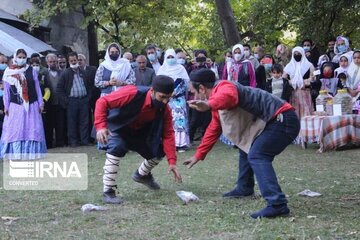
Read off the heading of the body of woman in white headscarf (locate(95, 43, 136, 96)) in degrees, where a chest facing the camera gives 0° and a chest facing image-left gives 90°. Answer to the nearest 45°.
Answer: approximately 0°

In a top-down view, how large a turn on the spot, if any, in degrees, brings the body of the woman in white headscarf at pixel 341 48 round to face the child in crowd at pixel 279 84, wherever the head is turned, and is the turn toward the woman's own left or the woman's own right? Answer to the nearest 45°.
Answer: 0° — they already face them

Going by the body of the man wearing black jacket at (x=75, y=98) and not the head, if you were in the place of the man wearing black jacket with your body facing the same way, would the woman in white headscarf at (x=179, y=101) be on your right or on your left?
on your left

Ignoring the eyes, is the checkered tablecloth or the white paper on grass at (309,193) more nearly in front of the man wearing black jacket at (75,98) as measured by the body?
the white paper on grass

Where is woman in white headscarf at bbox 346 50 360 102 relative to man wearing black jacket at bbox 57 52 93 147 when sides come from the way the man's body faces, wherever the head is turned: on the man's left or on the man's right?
on the man's left

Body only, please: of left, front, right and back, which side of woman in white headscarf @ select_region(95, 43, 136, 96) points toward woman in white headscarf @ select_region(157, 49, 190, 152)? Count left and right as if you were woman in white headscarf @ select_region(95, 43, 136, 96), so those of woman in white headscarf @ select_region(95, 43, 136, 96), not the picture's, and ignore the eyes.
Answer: left

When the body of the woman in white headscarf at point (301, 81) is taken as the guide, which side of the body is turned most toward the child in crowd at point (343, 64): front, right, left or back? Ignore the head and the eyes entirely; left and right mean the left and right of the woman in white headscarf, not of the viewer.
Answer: left

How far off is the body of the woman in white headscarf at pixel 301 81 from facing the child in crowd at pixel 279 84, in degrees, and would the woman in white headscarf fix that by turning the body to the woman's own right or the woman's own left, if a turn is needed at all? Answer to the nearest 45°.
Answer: approximately 45° to the woman's own right

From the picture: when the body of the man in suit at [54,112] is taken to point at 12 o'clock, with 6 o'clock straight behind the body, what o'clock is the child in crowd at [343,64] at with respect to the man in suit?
The child in crowd is roughly at 10 o'clock from the man in suit.
